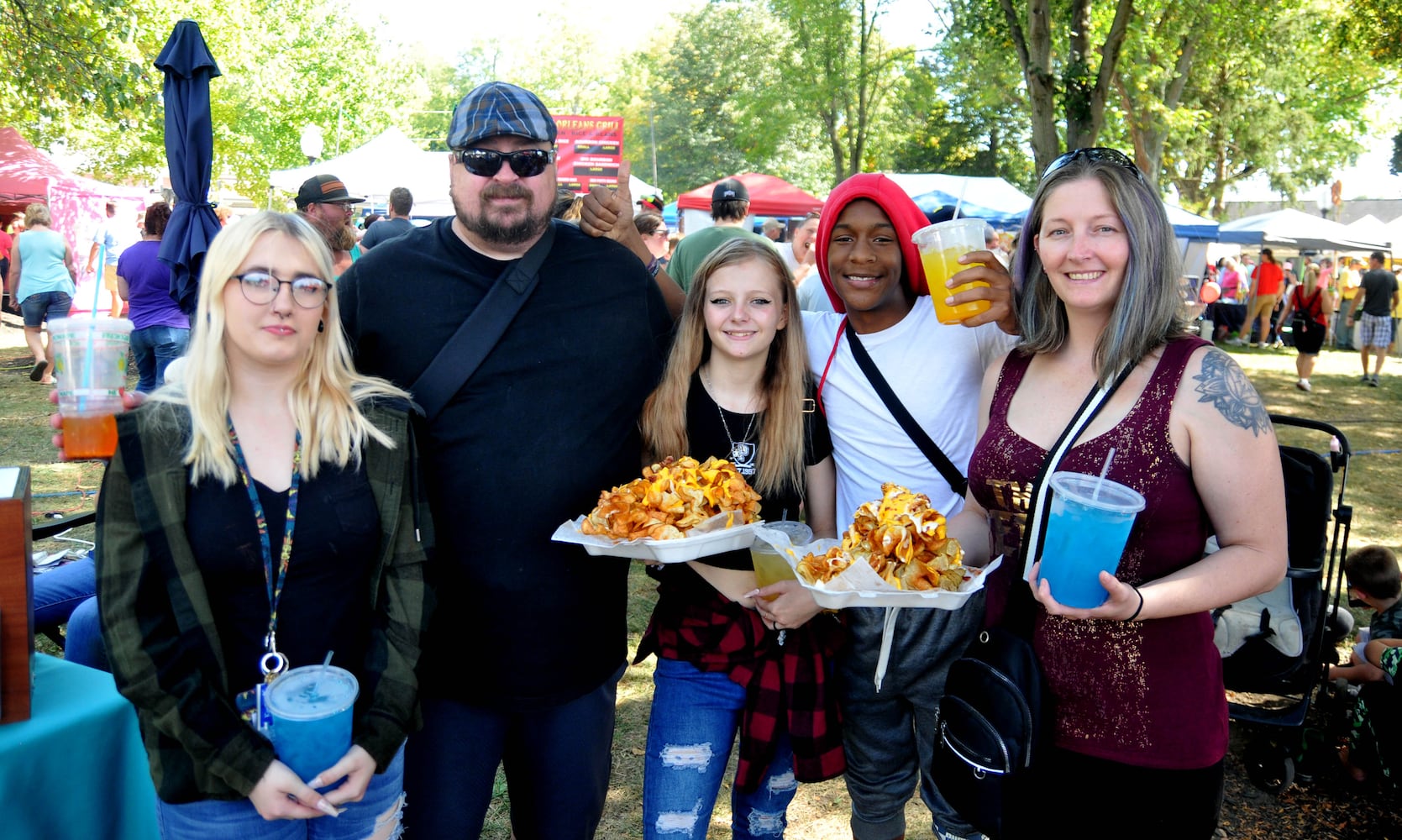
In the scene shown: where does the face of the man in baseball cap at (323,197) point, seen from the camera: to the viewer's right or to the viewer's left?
to the viewer's right

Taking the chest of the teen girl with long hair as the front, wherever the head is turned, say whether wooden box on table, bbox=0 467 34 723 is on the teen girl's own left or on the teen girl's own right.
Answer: on the teen girl's own right

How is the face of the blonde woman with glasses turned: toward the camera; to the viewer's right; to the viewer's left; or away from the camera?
toward the camera

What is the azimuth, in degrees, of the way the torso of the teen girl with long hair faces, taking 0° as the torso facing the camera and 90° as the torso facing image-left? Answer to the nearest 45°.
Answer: approximately 0°

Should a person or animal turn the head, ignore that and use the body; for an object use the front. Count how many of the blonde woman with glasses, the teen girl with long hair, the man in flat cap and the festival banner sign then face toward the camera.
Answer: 4

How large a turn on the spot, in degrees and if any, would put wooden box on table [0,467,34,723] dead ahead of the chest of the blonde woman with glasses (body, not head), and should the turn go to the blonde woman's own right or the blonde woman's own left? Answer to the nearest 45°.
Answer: approximately 135° to the blonde woman's own right

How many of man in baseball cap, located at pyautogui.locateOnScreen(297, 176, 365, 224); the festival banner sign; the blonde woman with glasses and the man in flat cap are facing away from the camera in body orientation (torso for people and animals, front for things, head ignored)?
0

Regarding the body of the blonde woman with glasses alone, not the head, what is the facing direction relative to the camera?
toward the camera

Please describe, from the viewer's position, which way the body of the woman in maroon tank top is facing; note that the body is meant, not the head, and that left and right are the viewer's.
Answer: facing the viewer and to the left of the viewer

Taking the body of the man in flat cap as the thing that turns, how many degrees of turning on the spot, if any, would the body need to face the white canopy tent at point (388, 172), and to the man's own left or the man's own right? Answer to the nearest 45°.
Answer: approximately 180°

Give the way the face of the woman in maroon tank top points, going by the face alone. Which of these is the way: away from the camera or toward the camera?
toward the camera
